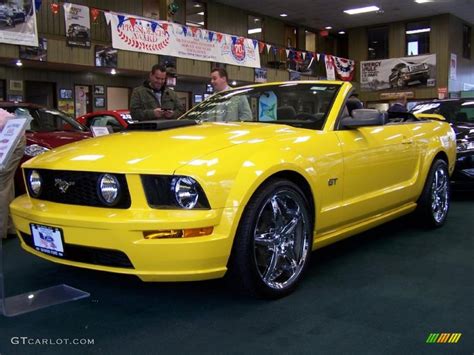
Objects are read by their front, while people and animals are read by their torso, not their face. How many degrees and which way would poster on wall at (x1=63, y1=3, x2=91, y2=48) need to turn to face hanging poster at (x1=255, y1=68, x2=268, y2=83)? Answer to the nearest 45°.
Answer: approximately 90° to its left

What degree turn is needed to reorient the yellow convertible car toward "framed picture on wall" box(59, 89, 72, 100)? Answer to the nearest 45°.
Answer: approximately 135° to its right

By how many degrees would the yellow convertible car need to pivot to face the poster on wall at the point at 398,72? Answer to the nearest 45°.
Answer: approximately 135° to its right
